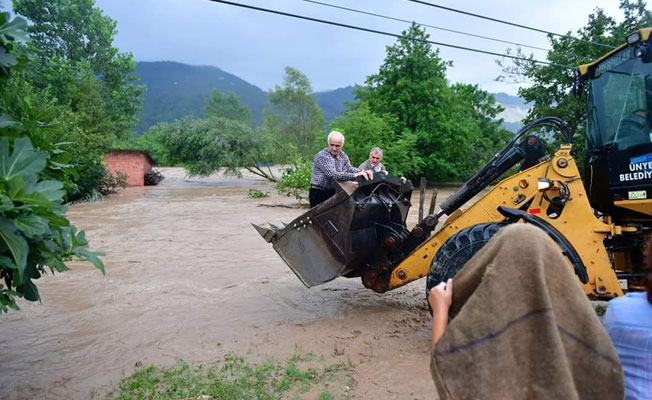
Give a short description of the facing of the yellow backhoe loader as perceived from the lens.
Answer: facing to the left of the viewer

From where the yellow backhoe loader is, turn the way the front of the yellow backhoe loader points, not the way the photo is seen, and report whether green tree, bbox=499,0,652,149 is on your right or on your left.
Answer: on your right

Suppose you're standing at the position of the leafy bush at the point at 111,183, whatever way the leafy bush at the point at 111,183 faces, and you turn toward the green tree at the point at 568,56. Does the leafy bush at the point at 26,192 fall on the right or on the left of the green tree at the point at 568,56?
right

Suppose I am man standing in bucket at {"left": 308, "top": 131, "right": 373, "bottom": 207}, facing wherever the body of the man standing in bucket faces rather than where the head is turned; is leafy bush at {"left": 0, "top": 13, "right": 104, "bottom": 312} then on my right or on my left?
on my right

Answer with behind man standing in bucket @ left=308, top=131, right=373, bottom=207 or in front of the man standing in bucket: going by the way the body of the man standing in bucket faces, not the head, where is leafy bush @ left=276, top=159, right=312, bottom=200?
behind

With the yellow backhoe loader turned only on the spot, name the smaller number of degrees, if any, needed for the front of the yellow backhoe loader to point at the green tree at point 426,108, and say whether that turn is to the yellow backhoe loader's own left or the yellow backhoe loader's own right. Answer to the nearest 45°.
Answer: approximately 90° to the yellow backhoe loader's own right

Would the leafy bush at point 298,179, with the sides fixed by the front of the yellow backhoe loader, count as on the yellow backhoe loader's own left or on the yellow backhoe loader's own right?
on the yellow backhoe loader's own right

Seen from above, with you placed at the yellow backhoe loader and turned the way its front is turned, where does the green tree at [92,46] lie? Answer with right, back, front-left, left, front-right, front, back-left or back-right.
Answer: front-right

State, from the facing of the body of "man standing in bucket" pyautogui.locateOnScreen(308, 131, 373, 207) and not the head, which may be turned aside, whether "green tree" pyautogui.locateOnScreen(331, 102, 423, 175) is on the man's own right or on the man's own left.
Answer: on the man's own left

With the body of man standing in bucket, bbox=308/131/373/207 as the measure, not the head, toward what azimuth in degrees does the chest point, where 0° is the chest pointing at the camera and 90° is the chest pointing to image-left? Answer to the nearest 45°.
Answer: approximately 315°

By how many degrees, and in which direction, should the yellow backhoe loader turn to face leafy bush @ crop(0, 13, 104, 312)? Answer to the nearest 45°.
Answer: approximately 45° to its left

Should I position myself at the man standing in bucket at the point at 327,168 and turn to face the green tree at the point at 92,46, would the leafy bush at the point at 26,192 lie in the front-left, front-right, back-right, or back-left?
back-left
